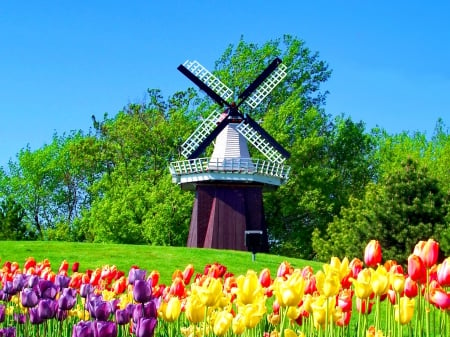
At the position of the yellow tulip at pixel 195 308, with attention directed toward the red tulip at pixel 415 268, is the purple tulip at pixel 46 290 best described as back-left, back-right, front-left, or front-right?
back-left

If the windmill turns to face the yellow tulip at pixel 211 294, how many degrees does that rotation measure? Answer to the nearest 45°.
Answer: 0° — it already faces it

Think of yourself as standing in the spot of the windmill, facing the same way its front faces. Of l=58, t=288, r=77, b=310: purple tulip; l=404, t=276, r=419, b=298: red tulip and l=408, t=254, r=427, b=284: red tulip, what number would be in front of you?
3

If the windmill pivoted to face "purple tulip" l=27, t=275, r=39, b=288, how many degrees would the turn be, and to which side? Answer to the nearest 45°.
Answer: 0° — it already faces it

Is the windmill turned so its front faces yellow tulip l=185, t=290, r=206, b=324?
yes

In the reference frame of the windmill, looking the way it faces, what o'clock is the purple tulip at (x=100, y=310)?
The purple tulip is roughly at 12 o'clock from the windmill.

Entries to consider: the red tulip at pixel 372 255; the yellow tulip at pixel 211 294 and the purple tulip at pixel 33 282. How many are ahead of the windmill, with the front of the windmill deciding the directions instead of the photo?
3

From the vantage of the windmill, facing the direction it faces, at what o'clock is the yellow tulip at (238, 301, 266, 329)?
The yellow tulip is roughly at 12 o'clock from the windmill.

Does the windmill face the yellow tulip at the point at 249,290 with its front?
yes

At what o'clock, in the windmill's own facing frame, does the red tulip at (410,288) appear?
The red tulip is roughly at 12 o'clock from the windmill.

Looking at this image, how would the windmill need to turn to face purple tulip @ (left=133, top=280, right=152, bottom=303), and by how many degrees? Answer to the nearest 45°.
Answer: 0° — it already faces it

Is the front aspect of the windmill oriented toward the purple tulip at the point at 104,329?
yes

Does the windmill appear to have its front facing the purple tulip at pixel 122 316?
yes

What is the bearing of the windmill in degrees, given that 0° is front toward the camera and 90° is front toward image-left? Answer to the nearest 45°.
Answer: approximately 0°

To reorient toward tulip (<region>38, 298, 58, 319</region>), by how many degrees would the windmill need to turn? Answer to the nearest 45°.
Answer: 0° — it already faces it
